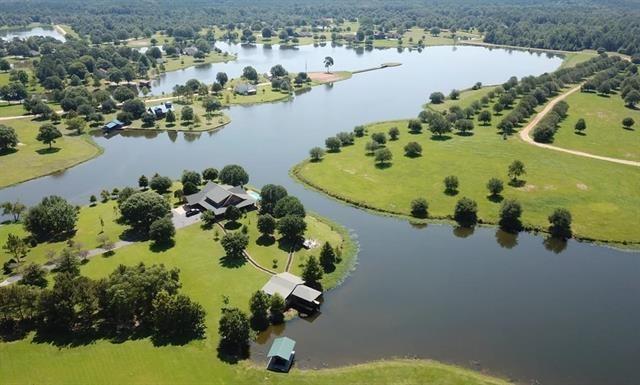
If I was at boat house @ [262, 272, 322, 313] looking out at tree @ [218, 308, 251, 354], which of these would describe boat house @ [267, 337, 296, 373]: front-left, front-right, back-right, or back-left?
front-left

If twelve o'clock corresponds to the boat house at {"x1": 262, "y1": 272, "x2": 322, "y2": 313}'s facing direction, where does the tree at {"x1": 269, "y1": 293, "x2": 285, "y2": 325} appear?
The tree is roughly at 3 o'clock from the boat house.

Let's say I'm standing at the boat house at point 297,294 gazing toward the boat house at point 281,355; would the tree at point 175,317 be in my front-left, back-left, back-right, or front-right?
front-right

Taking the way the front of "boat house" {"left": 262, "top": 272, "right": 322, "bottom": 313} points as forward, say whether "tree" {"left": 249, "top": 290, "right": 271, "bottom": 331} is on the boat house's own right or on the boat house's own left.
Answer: on the boat house's own right

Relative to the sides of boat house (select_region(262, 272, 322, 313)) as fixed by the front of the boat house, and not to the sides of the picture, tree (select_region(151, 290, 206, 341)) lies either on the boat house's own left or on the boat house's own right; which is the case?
on the boat house's own right

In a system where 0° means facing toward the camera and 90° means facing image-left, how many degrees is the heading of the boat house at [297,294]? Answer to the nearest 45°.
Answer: approximately 315°

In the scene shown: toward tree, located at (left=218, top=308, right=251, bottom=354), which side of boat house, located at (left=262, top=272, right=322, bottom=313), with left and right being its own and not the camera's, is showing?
right

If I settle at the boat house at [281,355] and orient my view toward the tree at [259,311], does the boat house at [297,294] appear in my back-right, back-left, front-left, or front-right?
front-right

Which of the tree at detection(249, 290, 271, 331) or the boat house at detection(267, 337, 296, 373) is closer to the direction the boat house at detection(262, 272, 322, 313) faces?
the boat house

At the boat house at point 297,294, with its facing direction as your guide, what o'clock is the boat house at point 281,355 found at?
the boat house at point 281,355 is roughly at 2 o'clock from the boat house at point 297,294.

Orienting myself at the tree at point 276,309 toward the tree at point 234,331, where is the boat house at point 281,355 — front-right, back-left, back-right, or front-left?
front-left
